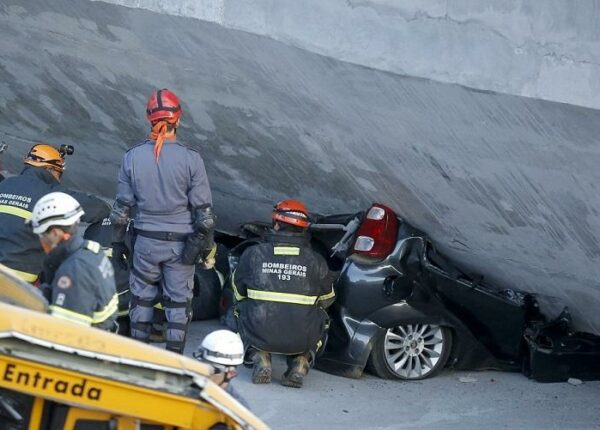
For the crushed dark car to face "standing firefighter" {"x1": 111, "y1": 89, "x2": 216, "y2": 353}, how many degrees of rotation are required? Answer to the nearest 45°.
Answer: approximately 180°

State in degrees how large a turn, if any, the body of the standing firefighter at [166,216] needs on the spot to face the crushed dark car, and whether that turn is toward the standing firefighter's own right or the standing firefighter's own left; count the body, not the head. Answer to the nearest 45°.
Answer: approximately 90° to the standing firefighter's own right

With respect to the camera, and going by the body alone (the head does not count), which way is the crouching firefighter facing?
away from the camera

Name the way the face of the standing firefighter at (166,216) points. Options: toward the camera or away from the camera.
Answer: away from the camera

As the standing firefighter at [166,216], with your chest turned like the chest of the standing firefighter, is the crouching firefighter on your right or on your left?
on your right

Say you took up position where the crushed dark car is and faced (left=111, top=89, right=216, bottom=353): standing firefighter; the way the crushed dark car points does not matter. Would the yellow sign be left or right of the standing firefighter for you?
left

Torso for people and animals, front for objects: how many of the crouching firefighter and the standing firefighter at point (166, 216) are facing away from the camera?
2

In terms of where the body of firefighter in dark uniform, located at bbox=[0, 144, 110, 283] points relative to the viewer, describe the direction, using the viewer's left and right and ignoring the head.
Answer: facing away from the viewer and to the right of the viewer

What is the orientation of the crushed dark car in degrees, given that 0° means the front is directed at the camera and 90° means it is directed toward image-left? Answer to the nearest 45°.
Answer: approximately 225°

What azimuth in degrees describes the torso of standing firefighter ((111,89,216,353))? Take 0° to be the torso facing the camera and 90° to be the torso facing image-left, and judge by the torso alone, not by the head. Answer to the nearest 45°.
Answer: approximately 180°
